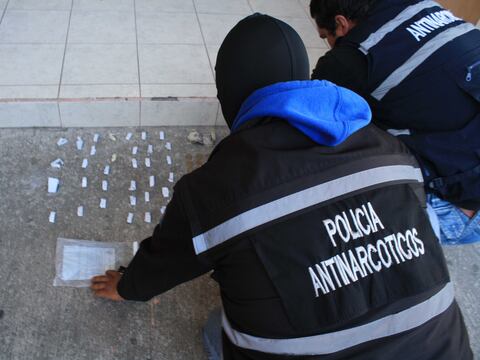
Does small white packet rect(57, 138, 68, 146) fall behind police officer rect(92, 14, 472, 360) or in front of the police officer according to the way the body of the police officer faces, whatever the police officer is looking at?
in front

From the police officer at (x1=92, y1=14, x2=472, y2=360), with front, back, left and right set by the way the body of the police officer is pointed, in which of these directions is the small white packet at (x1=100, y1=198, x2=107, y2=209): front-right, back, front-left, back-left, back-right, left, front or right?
front

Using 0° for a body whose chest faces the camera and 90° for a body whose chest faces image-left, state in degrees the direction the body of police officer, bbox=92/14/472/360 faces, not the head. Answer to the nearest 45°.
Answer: approximately 135°

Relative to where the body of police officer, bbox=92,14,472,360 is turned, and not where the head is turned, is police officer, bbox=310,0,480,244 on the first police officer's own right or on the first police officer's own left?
on the first police officer's own right

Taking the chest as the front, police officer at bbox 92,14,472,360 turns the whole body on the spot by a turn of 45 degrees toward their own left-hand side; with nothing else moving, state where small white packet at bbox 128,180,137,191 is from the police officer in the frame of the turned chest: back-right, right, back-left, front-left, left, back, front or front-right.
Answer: front-right

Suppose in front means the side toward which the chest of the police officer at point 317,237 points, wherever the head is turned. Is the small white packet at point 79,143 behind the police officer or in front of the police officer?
in front

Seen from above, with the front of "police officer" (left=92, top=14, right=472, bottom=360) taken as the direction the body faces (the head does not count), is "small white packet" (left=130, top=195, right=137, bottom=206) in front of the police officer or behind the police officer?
in front
